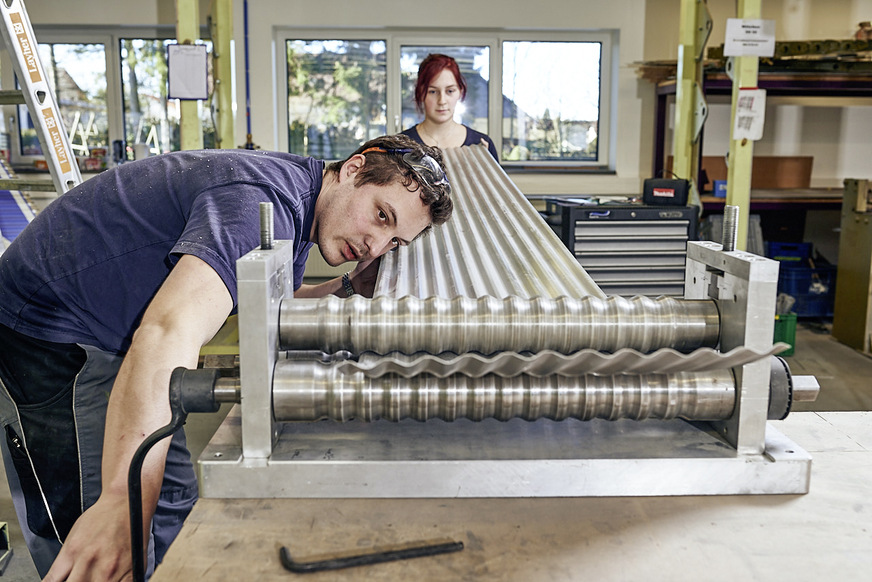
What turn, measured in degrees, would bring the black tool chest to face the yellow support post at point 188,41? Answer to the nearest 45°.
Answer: approximately 45° to its right

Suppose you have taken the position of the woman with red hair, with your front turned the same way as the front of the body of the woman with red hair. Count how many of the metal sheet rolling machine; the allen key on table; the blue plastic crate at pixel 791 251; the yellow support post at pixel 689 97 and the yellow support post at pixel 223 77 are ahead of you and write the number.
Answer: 2

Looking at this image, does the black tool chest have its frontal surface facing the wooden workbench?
yes

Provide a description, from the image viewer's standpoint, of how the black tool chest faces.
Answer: facing the viewer

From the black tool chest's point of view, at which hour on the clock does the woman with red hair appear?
The woman with red hair is roughly at 2 o'clock from the black tool chest.

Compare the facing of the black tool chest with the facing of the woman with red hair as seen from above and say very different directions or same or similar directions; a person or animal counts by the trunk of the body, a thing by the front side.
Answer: same or similar directions

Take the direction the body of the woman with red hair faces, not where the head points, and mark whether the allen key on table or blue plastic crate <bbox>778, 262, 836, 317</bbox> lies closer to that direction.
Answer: the allen key on table

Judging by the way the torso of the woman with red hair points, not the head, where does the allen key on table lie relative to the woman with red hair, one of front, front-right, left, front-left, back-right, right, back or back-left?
front

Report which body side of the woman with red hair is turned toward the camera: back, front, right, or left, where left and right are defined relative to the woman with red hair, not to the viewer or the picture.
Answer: front

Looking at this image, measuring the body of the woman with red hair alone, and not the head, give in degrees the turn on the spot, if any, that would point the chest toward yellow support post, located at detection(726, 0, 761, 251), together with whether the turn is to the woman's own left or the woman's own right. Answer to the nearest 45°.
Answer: approximately 90° to the woman's own left

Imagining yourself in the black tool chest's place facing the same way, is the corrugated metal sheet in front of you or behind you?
in front

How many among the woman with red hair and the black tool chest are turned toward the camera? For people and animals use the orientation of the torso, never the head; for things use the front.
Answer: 2

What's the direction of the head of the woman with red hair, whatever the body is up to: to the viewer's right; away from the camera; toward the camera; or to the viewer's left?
toward the camera

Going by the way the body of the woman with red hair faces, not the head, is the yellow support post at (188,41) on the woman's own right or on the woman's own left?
on the woman's own right

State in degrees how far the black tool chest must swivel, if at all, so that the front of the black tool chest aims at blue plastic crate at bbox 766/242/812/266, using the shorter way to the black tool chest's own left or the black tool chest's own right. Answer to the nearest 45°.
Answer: approximately 135° to the black tool chest's own left
